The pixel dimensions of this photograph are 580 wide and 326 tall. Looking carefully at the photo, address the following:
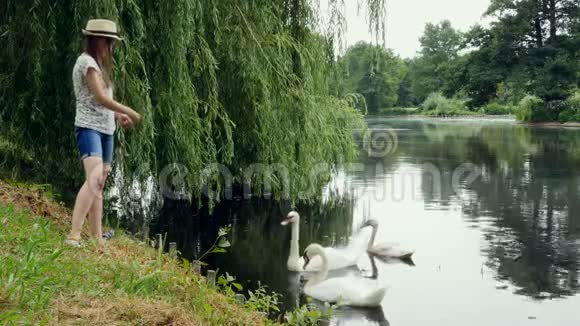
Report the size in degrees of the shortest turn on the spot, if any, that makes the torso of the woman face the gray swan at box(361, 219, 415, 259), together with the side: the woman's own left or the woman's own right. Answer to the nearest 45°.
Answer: approximately 45° to the woman's own left

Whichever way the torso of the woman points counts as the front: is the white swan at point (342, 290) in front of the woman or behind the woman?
in front

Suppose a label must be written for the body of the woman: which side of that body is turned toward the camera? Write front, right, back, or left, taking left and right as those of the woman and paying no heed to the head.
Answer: right

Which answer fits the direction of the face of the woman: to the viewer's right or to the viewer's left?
to the viewer's right

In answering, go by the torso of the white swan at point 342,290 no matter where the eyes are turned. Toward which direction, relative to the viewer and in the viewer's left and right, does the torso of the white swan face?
facing to the left of the viewer

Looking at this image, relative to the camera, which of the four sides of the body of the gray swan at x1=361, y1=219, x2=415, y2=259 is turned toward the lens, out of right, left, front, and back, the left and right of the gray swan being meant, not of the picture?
left

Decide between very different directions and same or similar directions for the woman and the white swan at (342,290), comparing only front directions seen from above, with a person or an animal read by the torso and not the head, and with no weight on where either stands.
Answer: very different directions

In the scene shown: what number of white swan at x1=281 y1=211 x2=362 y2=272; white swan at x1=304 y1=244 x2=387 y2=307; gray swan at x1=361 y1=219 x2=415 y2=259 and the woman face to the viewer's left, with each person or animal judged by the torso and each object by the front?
3

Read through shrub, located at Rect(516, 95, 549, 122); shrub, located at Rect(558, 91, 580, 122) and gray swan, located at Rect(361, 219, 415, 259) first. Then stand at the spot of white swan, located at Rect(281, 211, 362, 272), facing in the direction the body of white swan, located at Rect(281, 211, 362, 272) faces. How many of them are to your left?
0

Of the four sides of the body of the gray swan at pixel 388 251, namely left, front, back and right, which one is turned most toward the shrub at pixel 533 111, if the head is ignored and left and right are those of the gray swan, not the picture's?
right

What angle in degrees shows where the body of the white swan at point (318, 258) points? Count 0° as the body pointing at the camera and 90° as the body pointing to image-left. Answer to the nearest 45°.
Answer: approximately 90°
